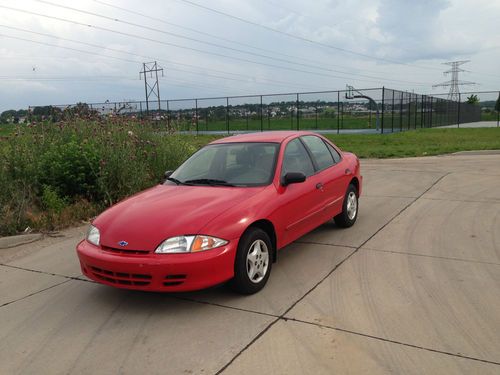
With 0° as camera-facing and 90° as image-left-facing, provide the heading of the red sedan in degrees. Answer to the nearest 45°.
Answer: approximately 45°

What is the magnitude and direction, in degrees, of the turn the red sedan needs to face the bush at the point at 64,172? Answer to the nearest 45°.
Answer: approximately 90° to its right
